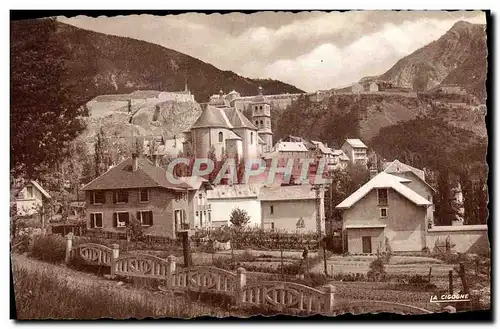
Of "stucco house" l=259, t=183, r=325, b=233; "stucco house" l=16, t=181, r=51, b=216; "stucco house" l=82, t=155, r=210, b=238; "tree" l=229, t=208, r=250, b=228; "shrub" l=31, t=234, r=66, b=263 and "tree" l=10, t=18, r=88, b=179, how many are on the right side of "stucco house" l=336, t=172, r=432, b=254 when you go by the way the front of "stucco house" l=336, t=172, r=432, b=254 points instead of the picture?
6

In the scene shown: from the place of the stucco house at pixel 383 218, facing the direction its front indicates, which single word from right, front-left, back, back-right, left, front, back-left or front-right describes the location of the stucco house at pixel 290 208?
right

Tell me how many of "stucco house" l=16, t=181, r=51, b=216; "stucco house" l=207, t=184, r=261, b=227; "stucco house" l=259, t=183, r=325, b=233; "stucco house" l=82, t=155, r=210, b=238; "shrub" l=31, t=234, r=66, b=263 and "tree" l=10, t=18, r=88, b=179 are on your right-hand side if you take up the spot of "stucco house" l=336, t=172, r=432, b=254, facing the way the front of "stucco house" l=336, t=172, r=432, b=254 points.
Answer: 6

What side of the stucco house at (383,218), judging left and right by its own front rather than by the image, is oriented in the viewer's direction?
front

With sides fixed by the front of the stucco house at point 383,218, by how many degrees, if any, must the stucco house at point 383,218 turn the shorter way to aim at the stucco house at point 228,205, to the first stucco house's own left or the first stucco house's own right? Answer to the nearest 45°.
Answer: approximately 90° to the first stucco house's own right

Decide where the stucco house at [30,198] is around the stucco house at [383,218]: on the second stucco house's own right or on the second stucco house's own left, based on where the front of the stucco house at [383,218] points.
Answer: on the second stucco house's own right

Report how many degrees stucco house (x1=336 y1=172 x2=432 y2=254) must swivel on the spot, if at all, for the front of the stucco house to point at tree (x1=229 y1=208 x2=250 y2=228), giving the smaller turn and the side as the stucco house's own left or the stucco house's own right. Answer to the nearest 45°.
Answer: approximately 90° to the stucco house's own right

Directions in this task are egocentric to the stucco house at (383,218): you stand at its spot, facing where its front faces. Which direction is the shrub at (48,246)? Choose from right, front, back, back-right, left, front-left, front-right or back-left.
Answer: right
